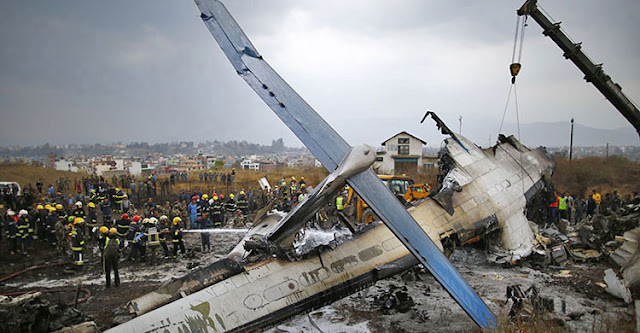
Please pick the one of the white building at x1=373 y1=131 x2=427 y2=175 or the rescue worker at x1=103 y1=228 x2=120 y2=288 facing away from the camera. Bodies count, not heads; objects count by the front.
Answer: the rescue worker

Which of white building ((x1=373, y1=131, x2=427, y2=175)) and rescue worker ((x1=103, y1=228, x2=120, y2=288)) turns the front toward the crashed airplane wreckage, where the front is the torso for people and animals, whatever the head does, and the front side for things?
the white building

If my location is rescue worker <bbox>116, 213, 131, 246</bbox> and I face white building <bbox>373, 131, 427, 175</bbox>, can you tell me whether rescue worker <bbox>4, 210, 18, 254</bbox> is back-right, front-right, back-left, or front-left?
back-left

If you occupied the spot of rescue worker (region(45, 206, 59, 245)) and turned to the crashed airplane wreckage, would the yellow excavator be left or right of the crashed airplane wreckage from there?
left

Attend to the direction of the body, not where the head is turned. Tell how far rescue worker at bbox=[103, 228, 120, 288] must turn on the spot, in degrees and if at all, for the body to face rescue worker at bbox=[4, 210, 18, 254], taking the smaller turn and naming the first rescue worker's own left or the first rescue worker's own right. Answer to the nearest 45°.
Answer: approximately 45° to the first rescue worker's own left

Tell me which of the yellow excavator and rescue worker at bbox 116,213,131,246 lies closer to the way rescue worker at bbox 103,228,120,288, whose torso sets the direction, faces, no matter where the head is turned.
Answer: the rescue worker

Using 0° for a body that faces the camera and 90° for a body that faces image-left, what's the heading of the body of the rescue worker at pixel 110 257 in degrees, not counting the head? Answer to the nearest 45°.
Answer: approximately 180°

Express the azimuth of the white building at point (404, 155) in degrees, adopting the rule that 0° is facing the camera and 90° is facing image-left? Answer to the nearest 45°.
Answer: approximately 0°

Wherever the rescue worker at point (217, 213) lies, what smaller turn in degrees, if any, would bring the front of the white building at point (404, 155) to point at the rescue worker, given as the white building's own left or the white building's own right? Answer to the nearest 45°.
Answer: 0° — it already faces them

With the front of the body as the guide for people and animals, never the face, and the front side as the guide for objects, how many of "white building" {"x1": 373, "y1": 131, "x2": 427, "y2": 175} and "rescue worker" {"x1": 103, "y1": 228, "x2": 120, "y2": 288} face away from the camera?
1

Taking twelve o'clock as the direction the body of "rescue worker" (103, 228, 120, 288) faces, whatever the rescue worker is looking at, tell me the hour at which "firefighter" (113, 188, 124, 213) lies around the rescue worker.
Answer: The firefighter is roughly at 12 o'clock from the rescue worker.
